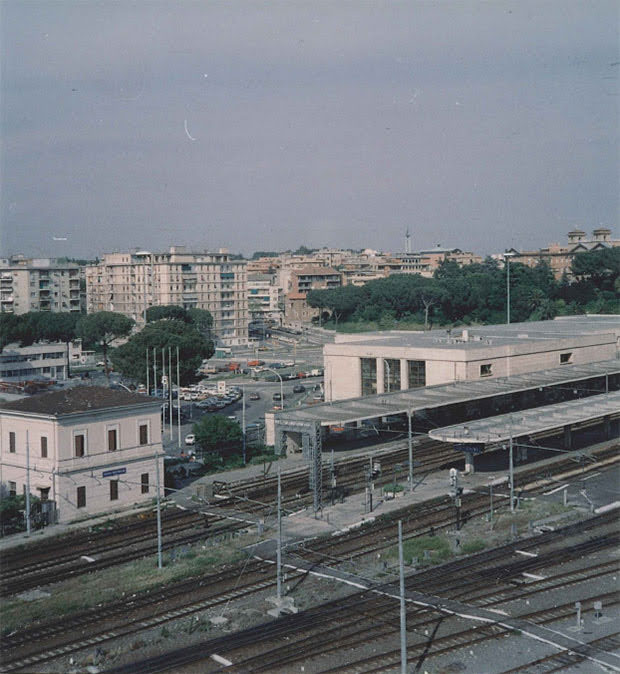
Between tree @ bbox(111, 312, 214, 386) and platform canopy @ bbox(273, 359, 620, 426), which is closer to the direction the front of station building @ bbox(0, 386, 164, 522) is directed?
the platform canopy

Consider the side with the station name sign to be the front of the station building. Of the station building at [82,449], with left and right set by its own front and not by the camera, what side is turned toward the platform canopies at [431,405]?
left

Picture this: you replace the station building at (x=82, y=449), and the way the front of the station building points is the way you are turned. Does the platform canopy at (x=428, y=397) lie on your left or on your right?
on your left

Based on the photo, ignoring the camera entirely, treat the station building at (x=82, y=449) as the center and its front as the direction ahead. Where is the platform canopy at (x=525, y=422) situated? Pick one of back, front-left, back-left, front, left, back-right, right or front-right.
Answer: front-left

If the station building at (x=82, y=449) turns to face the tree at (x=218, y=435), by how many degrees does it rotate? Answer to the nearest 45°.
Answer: approximately 90° to its left

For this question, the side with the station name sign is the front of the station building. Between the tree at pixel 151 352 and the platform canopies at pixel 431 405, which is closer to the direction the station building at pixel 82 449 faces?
the platform canopies

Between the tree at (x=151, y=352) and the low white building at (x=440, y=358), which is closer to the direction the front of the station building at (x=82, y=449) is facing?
the low white building

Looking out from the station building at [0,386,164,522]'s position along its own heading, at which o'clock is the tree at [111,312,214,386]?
The tree is roughly at 8 o'clock from the station building.

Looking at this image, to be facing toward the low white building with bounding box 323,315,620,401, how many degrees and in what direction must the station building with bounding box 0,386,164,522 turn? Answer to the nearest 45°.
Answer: approximately 90° to its left
